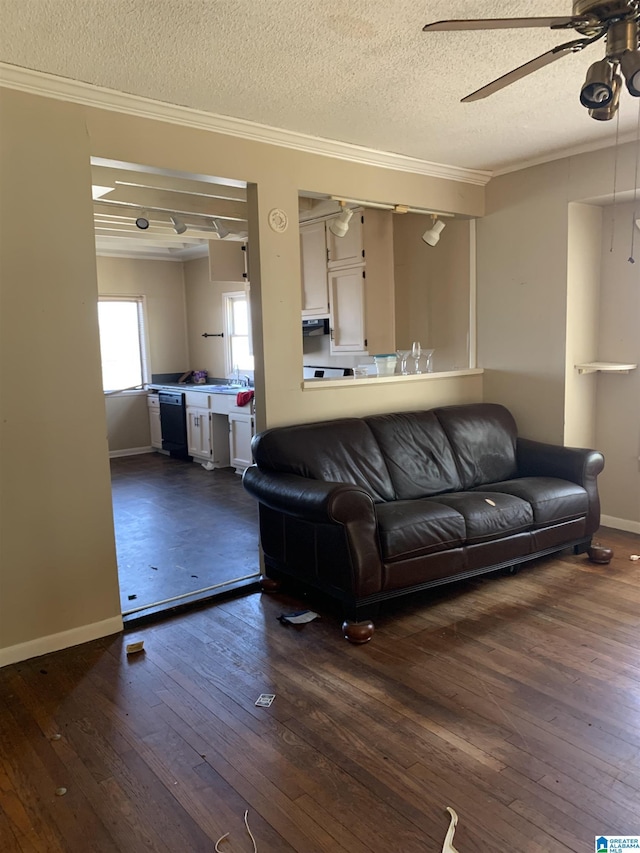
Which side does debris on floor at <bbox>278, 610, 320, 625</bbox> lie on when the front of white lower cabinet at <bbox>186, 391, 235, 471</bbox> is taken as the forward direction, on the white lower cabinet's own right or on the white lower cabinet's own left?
on the white lower cabinet's own left

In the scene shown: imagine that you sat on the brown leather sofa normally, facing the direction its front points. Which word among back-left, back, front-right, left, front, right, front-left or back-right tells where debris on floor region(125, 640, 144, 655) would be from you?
right

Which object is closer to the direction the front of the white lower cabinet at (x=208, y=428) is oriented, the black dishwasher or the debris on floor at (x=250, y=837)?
the debris on floor

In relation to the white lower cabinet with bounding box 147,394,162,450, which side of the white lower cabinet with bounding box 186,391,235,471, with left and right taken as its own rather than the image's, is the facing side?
right

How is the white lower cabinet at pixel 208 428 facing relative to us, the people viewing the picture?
facing the viewer and to the left of the viewer

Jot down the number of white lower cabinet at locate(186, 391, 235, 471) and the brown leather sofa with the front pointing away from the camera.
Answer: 0

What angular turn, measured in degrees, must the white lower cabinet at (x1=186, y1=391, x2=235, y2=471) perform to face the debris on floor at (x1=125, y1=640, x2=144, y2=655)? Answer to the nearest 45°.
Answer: approximately 45° to its left

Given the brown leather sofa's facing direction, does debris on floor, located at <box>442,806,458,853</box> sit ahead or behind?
ahead

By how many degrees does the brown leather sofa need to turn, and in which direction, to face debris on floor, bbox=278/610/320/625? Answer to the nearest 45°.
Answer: approximately 90° to its right

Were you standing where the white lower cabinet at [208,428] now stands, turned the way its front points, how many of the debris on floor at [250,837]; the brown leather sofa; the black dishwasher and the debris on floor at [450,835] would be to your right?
1

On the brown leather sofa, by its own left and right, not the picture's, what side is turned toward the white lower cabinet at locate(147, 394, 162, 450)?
back

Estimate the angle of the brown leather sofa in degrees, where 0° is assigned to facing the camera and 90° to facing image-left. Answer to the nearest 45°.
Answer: approximately 315°

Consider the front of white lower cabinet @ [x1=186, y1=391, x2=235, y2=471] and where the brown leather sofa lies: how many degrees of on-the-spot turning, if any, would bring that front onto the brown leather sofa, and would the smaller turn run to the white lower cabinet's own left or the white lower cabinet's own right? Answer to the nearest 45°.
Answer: approximately 45° to the white lower cabinet's own left

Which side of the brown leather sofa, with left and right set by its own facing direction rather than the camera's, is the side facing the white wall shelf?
left

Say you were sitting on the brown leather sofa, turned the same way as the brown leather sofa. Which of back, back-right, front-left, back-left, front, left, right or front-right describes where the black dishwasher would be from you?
back

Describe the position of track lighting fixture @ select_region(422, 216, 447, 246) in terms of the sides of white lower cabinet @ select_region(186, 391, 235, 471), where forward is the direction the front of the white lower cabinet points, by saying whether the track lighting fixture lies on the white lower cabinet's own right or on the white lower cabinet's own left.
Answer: on the white lower cabinet's own left
